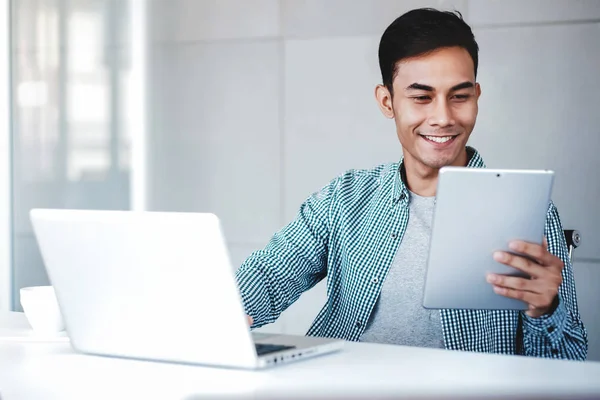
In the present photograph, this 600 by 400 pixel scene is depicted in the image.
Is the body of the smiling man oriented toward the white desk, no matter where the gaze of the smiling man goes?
yes

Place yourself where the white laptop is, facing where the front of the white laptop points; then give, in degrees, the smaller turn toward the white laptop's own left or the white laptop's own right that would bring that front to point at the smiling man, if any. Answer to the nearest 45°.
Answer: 0° — it already faces them

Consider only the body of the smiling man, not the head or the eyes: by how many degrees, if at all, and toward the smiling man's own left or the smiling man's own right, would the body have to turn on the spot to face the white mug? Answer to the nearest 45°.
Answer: approximately 45° to the smiling man's own right

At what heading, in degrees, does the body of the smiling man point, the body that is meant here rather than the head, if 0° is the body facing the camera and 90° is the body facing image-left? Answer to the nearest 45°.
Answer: approximately 0°

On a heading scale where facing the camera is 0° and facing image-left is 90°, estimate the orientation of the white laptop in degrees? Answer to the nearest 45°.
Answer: approximately 225°

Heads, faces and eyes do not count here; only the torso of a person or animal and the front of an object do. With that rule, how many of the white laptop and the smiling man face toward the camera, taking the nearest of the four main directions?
1
